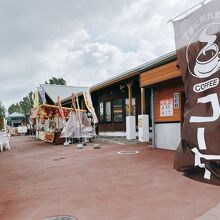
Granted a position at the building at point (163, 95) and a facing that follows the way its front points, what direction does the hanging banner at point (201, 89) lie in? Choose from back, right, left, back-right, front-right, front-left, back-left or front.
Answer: front-left

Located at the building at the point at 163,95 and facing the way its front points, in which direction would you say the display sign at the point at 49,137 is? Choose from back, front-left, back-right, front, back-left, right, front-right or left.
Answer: right

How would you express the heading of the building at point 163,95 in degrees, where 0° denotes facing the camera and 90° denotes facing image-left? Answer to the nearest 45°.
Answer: approximately 45°

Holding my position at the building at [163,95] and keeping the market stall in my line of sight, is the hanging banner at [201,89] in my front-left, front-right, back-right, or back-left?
back-left
